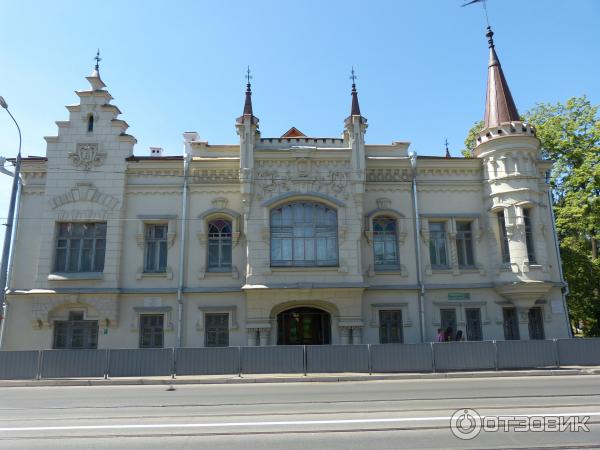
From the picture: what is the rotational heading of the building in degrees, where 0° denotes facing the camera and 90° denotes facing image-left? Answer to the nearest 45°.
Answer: approximately 0°

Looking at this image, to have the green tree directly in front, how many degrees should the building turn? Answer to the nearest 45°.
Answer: approximately 90° to its left
